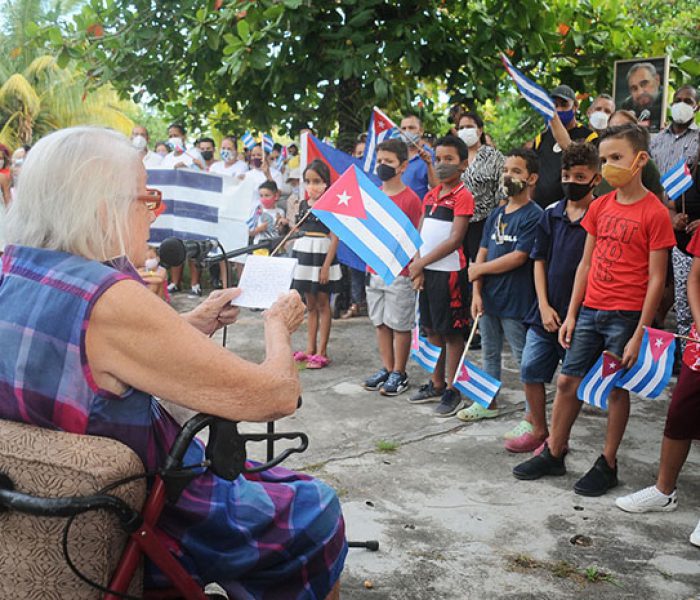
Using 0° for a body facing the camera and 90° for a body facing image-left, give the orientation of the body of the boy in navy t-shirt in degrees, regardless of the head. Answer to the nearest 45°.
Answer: approximately 45°

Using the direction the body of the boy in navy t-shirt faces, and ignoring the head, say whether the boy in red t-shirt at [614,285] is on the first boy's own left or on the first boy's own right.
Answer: on the first boy's own left

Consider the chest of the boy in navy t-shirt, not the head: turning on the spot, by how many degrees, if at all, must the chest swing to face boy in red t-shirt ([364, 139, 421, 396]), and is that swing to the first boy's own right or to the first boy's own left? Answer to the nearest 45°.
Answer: approximately 90° to the first boy's own right

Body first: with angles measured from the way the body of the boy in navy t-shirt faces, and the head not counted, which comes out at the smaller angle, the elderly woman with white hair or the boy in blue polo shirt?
the elderly woman with white hair

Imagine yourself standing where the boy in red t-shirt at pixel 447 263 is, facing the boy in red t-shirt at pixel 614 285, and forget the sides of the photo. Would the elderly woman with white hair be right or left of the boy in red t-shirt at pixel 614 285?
right

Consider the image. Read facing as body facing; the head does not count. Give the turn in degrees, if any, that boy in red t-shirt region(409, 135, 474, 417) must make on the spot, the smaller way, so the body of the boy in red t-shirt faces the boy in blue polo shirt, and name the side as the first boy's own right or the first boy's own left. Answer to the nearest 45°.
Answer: approximately 90° to the first boy's own left

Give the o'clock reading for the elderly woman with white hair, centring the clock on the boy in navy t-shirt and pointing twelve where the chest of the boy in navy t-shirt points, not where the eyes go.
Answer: The elderly woman with white hair is roughly at 11 o'clock from the boy in navy t-shirt.

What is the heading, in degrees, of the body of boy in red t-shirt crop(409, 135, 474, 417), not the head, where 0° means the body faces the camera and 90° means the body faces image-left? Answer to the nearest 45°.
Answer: approximately 45°
